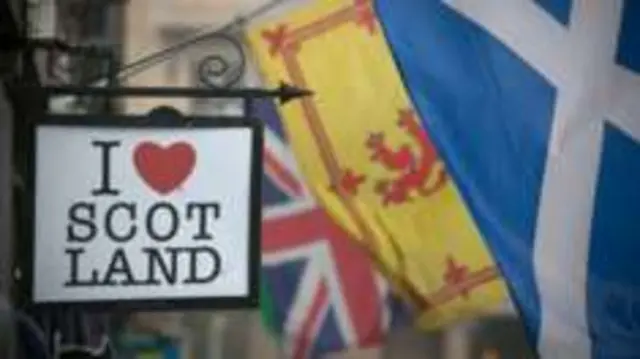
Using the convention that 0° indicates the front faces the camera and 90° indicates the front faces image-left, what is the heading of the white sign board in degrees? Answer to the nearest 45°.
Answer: approximately 0°

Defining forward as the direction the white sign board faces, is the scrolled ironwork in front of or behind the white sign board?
behind

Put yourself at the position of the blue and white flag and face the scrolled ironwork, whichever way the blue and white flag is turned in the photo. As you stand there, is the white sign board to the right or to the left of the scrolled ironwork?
left

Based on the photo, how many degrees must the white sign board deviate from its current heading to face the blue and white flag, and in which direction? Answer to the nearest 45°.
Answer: approximately 135° to its left
